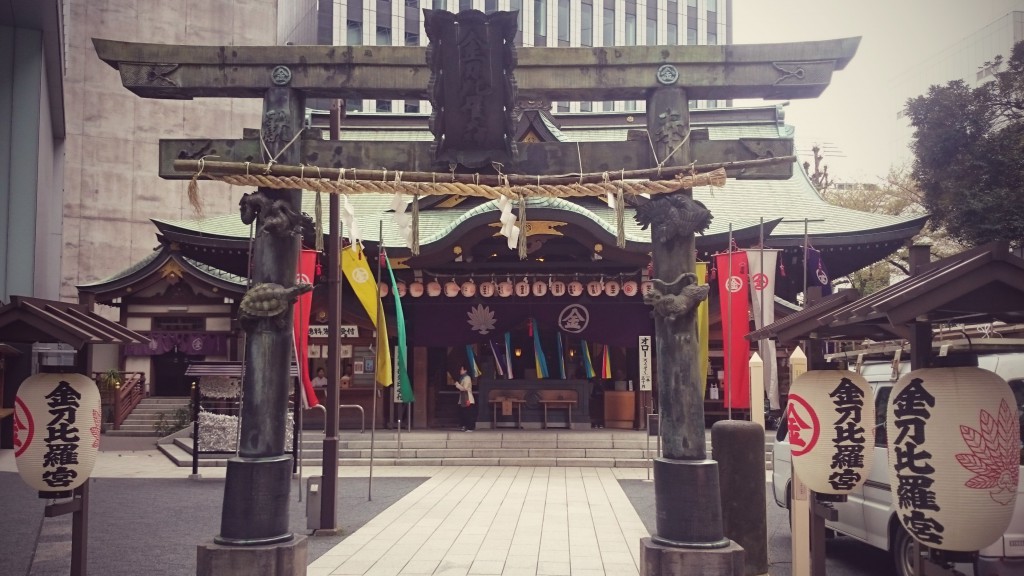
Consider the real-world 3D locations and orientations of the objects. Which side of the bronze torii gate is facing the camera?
front

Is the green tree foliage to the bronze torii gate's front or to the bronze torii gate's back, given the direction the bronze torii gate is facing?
to the back

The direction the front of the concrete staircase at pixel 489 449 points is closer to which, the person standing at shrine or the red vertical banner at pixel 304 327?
the red vertical banner

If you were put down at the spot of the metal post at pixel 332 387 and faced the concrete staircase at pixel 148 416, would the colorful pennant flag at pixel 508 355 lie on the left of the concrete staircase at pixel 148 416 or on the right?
right

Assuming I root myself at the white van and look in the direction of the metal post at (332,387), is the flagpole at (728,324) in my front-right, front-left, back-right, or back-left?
front-right

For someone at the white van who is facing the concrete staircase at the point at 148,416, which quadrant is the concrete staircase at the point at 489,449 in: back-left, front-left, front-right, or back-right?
front-right

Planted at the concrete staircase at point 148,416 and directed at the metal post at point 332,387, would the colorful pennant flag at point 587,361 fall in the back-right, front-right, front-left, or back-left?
front-left

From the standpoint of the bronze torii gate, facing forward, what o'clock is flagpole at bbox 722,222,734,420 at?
The flagpole is roughly at 7 o'clock from the bronze torii gate.

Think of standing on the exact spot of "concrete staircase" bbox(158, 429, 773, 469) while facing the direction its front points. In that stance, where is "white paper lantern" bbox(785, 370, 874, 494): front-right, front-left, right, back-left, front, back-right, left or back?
front

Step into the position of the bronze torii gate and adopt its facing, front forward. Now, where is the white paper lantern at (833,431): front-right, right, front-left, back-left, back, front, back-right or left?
left

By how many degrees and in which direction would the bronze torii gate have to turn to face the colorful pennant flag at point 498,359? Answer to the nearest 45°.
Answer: approximately 180°

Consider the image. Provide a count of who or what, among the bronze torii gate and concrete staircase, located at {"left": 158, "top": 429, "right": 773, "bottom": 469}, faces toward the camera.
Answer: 2

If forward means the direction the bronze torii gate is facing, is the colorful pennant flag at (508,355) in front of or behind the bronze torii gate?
behind

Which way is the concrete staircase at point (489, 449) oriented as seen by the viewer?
toward the camera

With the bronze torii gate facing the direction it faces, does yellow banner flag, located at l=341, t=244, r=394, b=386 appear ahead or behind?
behind

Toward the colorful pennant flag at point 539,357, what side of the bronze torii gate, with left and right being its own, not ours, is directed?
back
